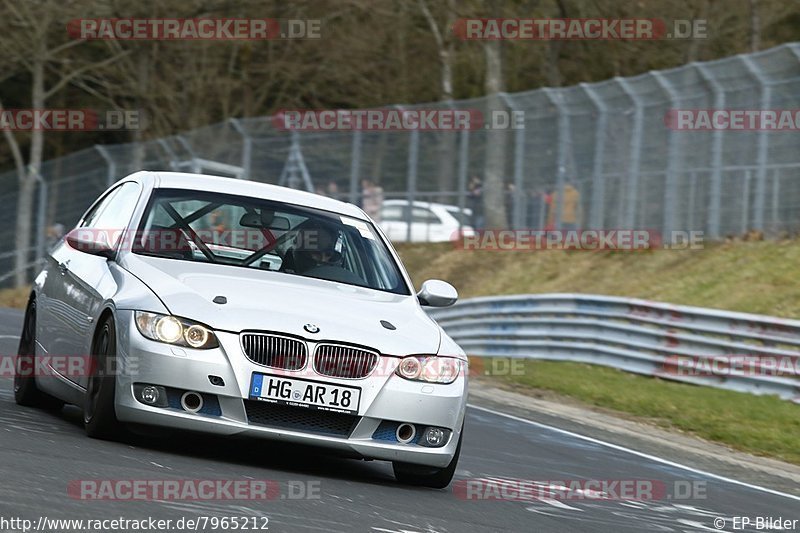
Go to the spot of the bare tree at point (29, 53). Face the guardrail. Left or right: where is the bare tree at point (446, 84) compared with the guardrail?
left

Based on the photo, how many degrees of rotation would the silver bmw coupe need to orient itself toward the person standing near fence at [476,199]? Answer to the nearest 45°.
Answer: approximately 135° to its left

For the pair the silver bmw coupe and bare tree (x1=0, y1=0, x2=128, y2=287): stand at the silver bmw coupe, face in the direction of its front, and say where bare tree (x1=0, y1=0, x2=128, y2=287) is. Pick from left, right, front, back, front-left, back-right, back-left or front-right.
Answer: back-left

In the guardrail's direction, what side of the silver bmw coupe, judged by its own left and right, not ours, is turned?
left

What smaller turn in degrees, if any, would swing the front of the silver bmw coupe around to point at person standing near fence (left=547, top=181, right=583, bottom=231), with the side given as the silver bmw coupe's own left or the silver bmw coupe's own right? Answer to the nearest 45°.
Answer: approximately 135° to the silver bmw coupe's own left

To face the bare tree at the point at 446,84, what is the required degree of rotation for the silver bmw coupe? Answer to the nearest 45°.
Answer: approximately 135° to its left

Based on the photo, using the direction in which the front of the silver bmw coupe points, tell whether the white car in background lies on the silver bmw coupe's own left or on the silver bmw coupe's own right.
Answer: on the silver bmw coupe's own left

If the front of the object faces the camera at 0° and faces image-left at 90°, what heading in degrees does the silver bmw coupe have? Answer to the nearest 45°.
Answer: approximately 315°

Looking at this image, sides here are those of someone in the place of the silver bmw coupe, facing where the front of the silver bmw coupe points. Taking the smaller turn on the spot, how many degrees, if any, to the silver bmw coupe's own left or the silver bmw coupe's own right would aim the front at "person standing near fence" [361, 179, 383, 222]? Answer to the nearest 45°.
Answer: approximately 135° to the silver bmw coupe's own left
